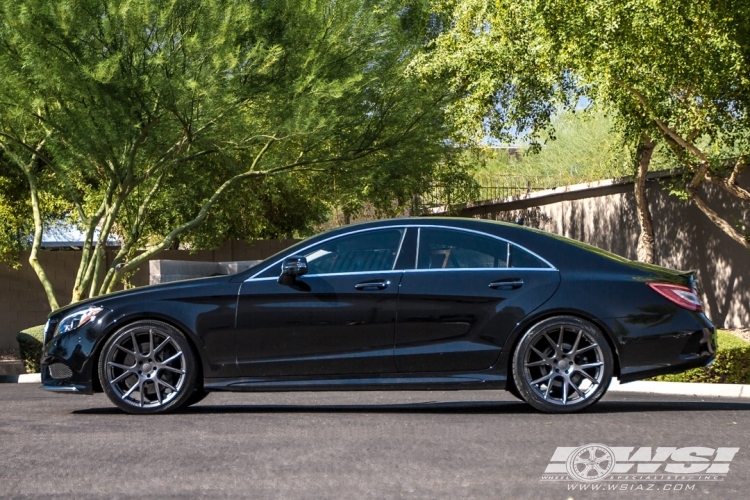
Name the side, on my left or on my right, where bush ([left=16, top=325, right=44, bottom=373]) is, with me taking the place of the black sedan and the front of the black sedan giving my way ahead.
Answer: on my right

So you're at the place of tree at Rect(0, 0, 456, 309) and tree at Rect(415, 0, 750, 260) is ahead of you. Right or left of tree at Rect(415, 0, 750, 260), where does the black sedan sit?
right

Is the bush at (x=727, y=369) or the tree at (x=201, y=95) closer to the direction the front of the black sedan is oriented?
the tree

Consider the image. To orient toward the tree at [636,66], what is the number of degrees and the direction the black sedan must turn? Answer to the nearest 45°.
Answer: approximately 135° to its right

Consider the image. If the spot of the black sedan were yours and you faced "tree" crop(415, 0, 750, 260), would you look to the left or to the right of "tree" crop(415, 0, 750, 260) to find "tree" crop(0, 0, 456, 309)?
left

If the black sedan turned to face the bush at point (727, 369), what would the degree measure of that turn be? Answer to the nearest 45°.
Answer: approximately 135° to its right

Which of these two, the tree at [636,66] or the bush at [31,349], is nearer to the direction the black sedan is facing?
the bush

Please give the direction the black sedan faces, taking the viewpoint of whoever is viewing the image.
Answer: facing to the left of the viewer

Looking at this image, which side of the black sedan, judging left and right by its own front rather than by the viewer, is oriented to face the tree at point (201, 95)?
right
